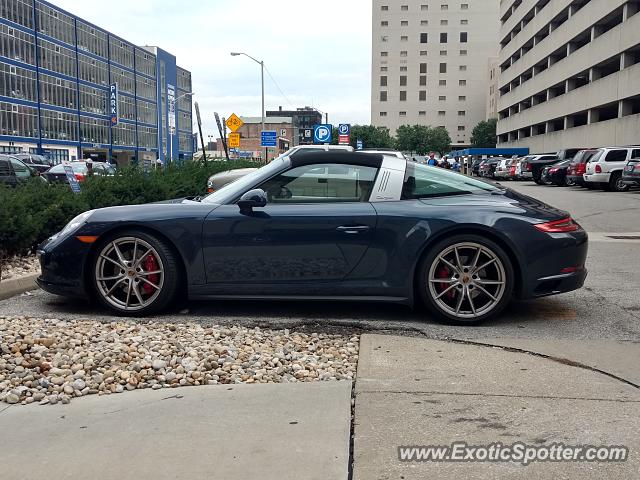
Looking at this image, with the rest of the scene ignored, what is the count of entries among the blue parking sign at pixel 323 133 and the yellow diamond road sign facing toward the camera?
2

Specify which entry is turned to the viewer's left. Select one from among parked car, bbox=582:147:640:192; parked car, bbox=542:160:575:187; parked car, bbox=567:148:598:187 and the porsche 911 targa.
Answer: the porsche 911 targa

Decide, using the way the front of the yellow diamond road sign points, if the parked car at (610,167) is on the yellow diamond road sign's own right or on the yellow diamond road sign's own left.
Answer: on the yellow diamond road sign's own left

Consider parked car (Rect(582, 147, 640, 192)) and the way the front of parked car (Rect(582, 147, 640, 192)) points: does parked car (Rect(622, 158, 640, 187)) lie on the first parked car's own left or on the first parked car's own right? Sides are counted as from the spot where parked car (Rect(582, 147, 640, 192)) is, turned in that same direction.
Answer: on the first parked car's own right

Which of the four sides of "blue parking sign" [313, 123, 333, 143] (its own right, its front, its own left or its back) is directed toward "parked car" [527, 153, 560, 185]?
left

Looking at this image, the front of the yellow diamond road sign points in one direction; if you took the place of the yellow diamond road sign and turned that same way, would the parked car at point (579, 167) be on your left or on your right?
on your left

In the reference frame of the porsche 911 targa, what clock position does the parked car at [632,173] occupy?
The parked car is roughly at 4 o'clock from the porsche 911 targa.

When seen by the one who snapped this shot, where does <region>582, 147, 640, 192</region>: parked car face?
facing away from the viewer and to the right of the viewer

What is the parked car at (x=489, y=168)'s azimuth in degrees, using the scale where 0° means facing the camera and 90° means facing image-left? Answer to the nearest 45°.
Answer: approximately 225°
